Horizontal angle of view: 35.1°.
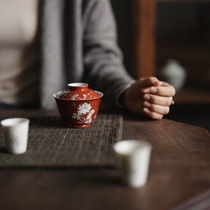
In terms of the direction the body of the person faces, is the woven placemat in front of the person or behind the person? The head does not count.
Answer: in front

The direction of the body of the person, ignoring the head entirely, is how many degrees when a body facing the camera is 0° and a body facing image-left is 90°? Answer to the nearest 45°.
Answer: approximately 0°

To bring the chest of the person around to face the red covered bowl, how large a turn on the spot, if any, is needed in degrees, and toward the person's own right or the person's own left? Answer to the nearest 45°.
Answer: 0° — they already face it

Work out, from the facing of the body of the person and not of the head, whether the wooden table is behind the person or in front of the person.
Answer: in front
